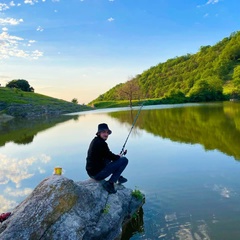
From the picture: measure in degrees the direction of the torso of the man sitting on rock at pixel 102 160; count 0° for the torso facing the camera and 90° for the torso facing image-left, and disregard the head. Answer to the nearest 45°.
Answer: approximately 270°
